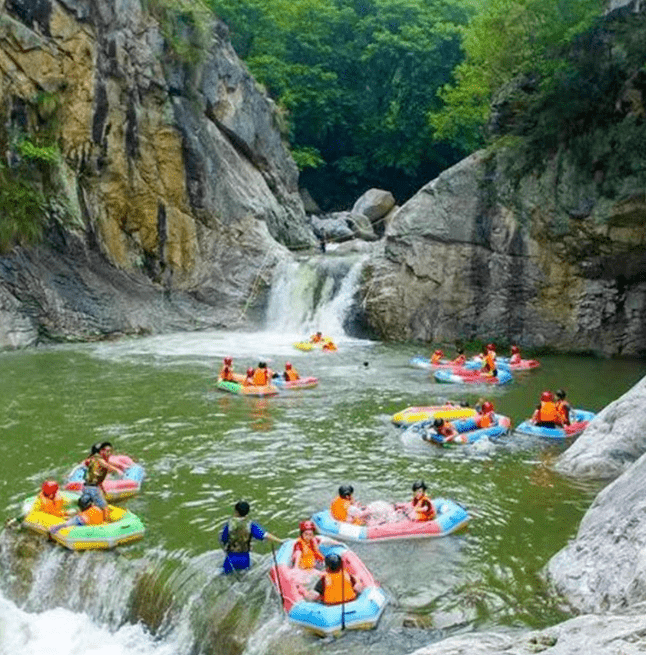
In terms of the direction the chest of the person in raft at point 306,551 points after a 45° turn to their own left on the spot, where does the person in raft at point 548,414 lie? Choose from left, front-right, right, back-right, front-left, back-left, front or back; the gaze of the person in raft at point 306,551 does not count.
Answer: left

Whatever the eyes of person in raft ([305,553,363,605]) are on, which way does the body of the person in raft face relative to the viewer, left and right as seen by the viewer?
facing away from the viewer

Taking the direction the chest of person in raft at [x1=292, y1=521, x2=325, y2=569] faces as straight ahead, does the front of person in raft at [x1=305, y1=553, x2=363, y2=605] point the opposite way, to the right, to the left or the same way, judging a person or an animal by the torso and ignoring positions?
the opposite way

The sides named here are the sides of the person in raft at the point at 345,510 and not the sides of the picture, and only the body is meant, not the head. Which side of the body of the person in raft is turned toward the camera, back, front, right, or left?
right

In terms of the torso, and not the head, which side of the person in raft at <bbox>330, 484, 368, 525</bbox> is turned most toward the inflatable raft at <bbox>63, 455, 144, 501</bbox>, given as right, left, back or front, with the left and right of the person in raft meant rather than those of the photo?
back

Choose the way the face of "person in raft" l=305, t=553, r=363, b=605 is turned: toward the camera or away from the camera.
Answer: away from the camera

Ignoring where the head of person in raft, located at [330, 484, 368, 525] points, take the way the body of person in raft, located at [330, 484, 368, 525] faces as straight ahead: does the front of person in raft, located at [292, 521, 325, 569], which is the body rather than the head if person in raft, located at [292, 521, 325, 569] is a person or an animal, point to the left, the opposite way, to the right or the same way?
to the right

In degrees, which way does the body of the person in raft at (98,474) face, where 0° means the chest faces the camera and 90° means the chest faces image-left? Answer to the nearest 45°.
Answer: approximately 270°
